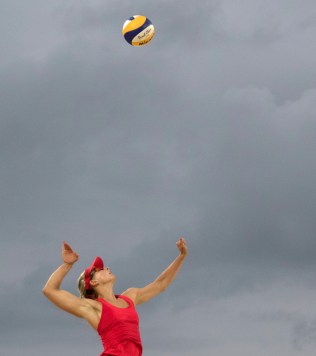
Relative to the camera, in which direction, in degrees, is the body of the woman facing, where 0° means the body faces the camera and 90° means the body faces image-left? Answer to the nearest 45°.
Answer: approximately 315°
